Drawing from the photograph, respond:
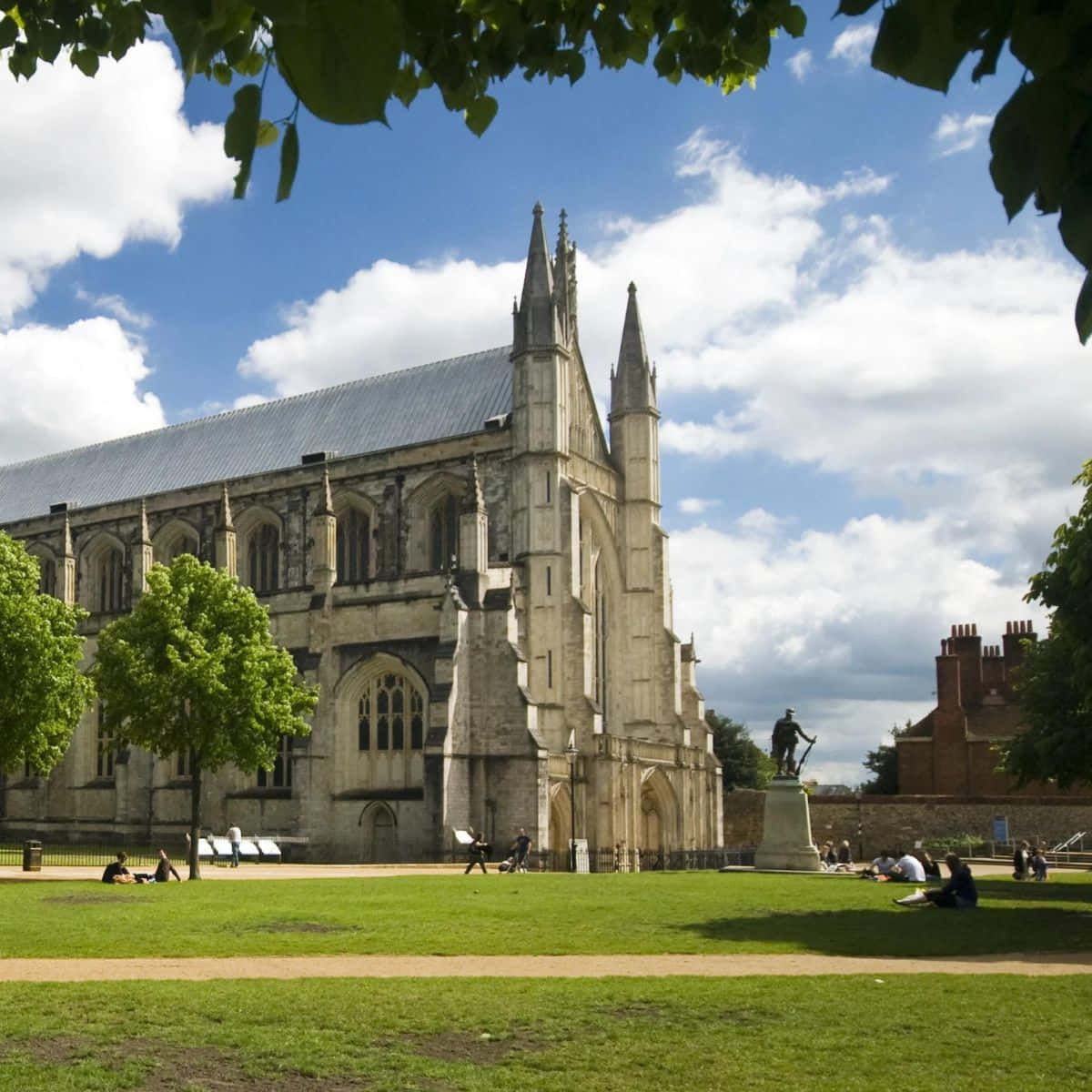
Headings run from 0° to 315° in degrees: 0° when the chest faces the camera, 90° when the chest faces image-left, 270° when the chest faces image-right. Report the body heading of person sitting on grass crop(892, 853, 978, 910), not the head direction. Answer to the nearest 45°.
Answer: approximately 90°

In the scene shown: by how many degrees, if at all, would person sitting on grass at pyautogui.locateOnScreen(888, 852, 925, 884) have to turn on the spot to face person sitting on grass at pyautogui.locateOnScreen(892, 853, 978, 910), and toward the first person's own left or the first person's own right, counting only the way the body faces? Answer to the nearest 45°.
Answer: approximately 90° to the first person's own left

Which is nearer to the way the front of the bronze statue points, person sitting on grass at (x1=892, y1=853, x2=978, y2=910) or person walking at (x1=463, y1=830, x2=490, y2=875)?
the person sitting on grass

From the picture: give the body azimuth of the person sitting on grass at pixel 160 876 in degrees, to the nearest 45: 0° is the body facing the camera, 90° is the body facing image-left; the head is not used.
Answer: approximately 90°

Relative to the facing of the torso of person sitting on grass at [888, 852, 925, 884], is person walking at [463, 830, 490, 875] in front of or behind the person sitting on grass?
in front

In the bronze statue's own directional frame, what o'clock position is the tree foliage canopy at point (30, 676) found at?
The tree foliage canopy is roughly at 4 o'clock from the bronze statue.

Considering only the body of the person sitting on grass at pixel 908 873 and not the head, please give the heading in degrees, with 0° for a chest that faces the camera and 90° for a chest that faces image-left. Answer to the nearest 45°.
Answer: approximately 90°

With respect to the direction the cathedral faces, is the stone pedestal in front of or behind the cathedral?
in front

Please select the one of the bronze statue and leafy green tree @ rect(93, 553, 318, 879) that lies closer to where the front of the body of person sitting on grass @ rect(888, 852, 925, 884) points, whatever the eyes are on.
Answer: the leafy green tree
